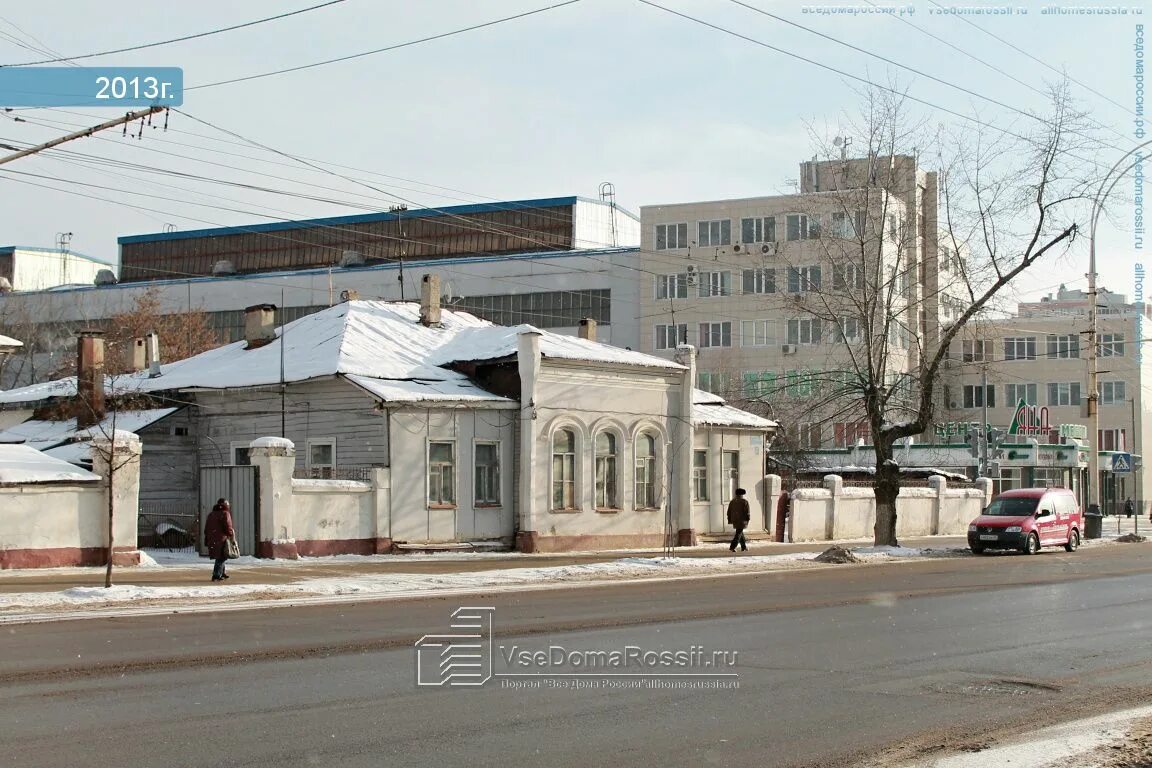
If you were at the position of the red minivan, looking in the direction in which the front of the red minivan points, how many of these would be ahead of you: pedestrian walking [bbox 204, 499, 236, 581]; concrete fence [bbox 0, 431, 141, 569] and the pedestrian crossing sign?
2

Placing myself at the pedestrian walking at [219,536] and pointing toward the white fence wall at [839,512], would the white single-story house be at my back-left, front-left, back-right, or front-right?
front-left

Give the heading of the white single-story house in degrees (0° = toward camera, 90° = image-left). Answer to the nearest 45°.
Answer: approximately 315°

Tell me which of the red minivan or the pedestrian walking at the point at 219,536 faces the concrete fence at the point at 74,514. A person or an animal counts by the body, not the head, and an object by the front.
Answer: the red minivan

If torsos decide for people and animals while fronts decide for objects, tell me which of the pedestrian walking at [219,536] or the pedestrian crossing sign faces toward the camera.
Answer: the pedestrian crossing sign

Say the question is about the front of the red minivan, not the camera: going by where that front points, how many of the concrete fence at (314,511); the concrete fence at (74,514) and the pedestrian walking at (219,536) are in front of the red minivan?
3

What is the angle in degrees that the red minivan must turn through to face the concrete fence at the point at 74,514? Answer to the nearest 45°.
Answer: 0° — it already faces it

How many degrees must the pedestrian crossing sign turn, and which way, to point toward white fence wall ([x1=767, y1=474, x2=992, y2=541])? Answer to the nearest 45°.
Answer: approximately 45° to its right

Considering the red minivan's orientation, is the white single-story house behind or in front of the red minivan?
in front

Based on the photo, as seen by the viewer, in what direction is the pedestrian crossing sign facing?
toward the camera

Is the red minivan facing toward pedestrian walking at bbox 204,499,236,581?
yes

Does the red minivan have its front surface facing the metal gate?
yes
